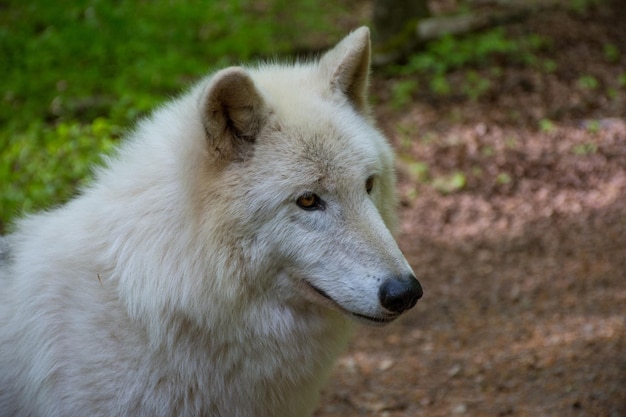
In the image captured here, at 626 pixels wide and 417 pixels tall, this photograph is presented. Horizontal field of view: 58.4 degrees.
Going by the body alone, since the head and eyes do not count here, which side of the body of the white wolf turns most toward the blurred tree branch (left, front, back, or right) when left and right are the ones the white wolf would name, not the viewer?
left

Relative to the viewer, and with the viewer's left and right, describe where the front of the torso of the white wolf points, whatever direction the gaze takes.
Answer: facing the viewer and to the right of the viewer
